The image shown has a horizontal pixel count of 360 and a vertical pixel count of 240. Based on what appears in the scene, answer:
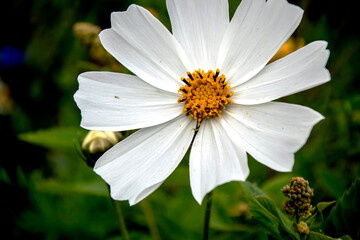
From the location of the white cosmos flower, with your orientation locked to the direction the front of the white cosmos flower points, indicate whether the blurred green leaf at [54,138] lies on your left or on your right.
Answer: on your right

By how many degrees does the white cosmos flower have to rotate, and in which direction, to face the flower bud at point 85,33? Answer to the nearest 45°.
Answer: approximately 135° to its right

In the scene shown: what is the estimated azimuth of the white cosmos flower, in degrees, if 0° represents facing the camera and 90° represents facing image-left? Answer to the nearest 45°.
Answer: approximately 0°
